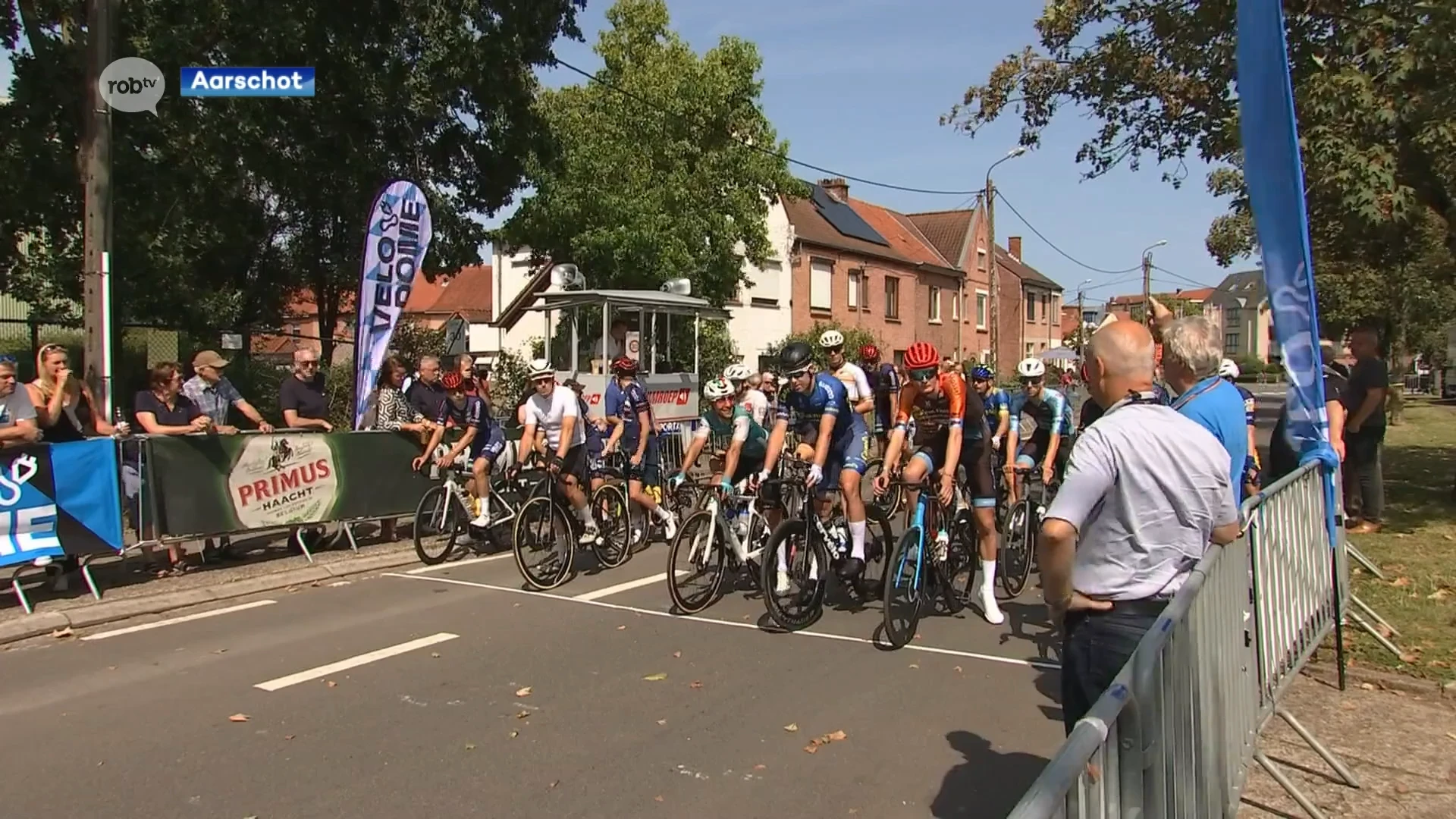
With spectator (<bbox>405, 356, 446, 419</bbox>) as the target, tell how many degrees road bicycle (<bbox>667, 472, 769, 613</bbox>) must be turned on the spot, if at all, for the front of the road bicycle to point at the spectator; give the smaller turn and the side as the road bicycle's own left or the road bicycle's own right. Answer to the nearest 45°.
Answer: approximately 90° to the road bicycle's own right

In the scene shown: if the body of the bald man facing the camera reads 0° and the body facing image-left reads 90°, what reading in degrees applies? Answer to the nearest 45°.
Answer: approximately 135°

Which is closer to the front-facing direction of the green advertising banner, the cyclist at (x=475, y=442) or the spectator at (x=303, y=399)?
the cyclist

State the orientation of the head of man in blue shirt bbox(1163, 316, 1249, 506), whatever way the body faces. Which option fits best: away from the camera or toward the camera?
away from the camera

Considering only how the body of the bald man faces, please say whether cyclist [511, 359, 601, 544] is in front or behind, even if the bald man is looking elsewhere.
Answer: in front

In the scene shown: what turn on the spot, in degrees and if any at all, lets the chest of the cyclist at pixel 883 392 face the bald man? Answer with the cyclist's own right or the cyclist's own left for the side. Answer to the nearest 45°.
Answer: approximately 45° to the cyclist's own left

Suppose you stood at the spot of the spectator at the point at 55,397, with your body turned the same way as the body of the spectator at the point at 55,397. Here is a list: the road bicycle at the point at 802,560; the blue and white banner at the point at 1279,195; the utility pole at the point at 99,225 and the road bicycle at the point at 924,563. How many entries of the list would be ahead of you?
3

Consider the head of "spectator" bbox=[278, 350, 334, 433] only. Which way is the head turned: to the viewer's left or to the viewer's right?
to the viewer's right

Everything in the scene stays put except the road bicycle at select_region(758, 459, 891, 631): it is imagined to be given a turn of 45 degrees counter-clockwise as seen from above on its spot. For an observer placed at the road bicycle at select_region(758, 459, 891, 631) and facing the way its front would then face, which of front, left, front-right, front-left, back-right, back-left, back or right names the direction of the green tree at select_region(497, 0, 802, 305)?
back

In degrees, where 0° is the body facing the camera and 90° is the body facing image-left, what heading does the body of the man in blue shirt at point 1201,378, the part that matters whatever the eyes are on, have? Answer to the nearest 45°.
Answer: approximately 135°

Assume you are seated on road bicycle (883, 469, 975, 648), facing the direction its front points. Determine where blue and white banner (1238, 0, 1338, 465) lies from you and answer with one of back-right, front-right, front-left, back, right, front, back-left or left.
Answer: left

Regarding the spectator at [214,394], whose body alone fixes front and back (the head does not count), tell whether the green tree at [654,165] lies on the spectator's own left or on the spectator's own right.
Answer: on the spectator's own left

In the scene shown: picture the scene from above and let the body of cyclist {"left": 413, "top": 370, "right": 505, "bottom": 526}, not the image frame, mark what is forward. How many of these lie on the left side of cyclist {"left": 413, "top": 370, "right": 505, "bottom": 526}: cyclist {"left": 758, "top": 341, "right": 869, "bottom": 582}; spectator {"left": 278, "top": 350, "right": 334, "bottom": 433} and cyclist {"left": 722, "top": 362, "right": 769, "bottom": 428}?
2
